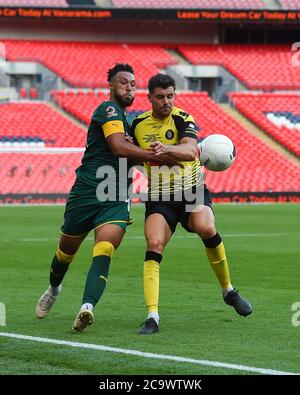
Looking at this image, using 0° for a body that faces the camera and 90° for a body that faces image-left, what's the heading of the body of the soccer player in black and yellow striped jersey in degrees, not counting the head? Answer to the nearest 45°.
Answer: approximately 0°

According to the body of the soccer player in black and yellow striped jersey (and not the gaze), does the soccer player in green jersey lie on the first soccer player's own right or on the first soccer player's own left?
on the first soccer player's own right
